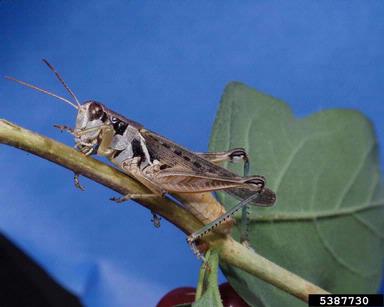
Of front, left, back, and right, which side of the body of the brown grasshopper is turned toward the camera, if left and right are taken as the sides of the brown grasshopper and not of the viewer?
left
